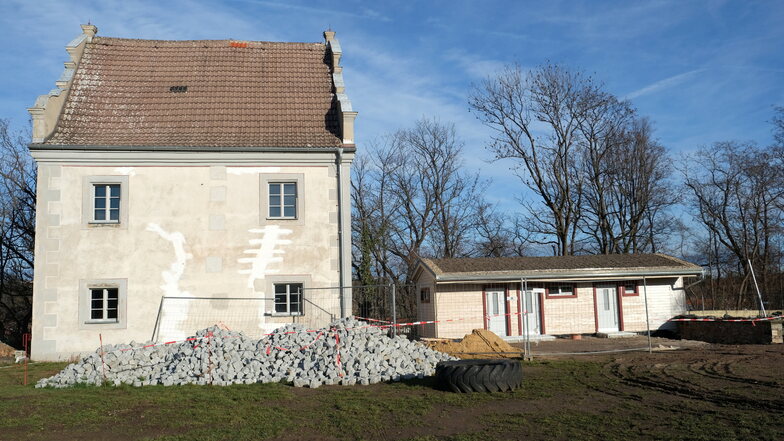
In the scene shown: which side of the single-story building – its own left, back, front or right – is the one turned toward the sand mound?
front

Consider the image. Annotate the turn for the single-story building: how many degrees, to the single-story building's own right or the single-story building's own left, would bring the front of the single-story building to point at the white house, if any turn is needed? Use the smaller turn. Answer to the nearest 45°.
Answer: approximately 45° to the single-story building's own right

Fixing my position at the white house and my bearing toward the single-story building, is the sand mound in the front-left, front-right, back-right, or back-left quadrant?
front-right

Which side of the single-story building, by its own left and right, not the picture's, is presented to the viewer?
front

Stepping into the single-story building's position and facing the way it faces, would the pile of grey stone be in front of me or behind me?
in front

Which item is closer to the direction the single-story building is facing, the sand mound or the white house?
the sand mound
